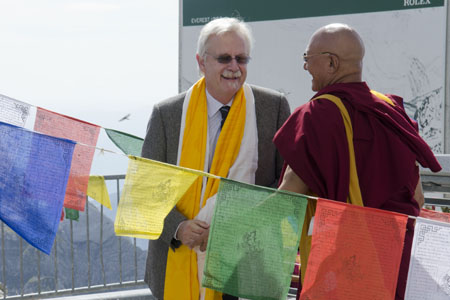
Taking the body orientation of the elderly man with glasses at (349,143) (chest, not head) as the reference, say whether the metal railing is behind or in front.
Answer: in front

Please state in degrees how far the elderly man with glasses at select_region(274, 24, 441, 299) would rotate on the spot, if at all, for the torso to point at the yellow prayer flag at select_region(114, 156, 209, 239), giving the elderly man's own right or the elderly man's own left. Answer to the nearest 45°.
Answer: approximately 45° to the elderly man's own left

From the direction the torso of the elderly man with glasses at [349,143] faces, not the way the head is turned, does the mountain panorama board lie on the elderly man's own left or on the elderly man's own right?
on the elderly man's own right

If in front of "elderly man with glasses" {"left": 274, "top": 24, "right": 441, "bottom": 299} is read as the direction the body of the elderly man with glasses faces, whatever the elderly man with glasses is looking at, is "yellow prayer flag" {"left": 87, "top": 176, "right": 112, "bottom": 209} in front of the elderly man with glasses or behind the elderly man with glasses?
in front

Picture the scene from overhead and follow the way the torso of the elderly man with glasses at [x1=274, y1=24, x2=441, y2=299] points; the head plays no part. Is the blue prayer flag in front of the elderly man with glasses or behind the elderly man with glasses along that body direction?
in front

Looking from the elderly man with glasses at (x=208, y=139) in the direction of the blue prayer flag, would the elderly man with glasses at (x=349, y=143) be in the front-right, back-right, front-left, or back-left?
back-left

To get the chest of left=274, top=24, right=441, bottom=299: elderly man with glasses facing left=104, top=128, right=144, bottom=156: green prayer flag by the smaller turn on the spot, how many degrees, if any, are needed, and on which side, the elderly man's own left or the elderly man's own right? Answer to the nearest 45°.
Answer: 0° — they already face it

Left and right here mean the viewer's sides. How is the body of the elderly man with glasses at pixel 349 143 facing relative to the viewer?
facing away from the viewer and to the left of the viewer

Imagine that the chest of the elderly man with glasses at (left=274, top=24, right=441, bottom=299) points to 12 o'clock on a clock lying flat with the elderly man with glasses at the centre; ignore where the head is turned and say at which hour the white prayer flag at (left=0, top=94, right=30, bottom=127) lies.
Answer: The white prayer flag is roughly at 11 o'clock from the elderly man with glasses.

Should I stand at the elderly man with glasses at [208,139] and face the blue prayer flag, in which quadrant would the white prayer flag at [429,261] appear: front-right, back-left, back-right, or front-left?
back-left
